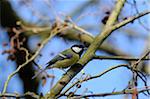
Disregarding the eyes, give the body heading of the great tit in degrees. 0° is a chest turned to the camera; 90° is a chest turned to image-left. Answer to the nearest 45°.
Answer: approximately 270°
